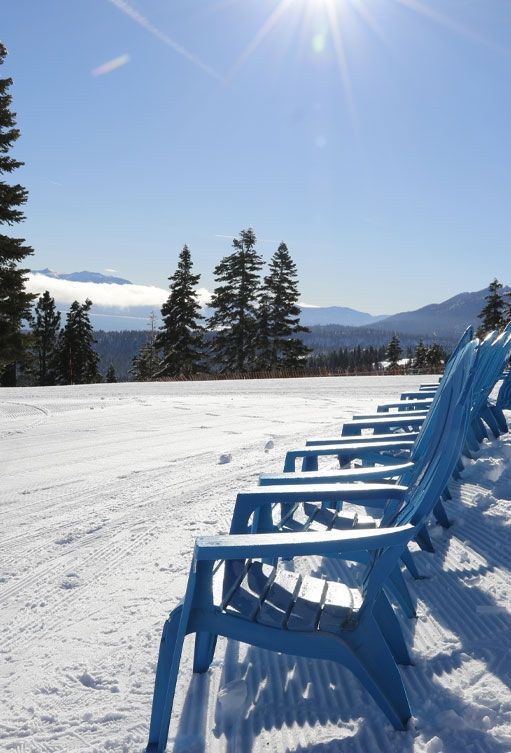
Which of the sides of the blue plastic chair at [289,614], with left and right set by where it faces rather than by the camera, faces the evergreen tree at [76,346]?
right

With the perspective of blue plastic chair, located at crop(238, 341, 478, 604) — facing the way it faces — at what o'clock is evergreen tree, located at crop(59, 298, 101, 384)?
The evergreen tree is roughly at 2 o'clock from the blue plastic chair.

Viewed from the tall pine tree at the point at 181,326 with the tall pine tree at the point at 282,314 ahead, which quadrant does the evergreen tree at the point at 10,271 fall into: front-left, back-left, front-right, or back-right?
back-right

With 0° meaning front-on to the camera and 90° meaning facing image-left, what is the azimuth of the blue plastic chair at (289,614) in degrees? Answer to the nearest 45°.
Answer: approximately 90°

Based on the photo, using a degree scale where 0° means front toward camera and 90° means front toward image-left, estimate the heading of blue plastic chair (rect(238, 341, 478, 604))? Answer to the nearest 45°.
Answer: approximately 90°

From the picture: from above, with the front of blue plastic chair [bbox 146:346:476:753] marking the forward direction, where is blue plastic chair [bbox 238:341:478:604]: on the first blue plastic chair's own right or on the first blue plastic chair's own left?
on the first blue plastic chair's own right

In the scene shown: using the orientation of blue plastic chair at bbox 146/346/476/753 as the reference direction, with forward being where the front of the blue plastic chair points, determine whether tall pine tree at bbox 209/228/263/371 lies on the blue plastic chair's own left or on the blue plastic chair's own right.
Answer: on the blue plastic chair's own right

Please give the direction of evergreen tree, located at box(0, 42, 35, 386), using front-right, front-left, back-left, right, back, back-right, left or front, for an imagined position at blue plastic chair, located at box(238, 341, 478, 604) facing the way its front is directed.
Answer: front-right

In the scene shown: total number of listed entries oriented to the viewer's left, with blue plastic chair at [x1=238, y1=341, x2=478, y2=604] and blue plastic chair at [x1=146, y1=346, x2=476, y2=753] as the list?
2

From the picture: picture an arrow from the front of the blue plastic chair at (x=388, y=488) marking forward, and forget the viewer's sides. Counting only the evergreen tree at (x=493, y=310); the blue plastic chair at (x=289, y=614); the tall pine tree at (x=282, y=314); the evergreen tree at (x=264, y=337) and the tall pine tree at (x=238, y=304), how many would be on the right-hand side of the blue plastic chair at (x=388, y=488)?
4
